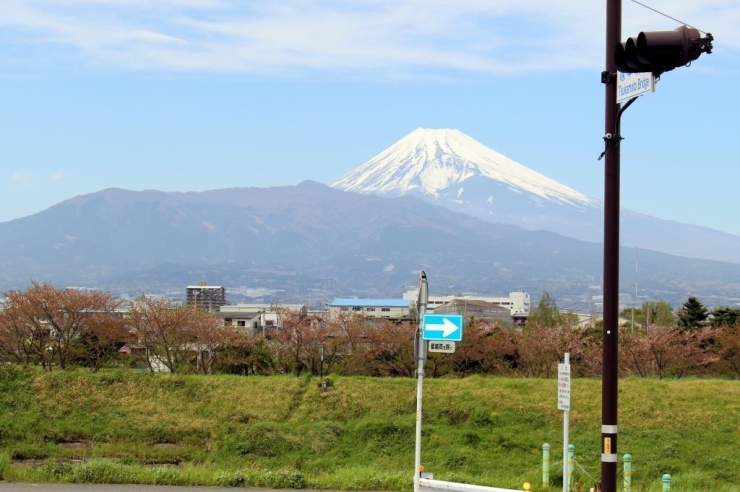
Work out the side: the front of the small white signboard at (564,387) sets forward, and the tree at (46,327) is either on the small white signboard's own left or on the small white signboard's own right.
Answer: on the small white signboard's own right

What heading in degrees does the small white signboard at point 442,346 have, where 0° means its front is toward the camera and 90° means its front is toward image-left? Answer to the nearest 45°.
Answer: approximately 0°

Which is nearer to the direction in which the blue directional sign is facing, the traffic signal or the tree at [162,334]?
the traffic signal

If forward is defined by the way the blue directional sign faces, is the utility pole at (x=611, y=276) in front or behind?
in front

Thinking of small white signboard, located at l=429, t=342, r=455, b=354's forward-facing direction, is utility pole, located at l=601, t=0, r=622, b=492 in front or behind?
in front

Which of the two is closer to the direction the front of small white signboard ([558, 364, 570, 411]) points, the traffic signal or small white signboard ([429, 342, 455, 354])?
the traffic signal

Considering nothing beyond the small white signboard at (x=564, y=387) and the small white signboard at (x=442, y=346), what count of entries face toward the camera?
2

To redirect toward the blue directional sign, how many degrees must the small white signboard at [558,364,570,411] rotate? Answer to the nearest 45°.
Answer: approximately 45° to its right

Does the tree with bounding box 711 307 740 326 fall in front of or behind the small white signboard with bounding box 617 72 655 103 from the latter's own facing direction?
behind

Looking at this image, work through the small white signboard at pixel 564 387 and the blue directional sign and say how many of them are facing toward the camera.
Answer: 2

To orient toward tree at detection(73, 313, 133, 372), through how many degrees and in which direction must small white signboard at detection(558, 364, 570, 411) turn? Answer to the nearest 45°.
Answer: approximately 135° to its right

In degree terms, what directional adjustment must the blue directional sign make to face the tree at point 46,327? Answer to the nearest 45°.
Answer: approximately 135° to its right
